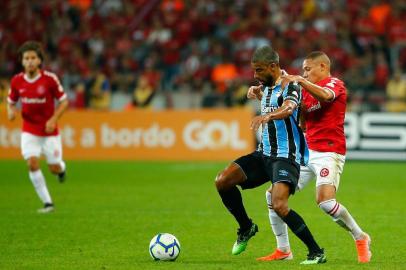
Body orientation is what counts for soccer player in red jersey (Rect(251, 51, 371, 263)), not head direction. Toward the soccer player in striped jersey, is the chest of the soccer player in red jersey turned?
yes

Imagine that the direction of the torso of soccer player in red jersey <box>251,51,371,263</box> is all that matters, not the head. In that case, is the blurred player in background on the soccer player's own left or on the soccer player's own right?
on the soccer player's own right

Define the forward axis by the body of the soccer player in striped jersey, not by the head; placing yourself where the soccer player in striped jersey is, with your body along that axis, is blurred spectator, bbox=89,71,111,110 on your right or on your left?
on your right

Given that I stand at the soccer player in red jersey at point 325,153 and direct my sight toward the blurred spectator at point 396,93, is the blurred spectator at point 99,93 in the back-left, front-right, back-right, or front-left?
front-left

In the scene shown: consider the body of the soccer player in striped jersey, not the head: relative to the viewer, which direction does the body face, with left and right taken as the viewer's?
facing the viewer and to the left of the viewer

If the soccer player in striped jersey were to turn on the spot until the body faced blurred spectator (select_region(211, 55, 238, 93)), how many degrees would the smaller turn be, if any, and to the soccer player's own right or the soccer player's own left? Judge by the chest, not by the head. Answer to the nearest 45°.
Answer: approximately 135° to the soccer player's own right

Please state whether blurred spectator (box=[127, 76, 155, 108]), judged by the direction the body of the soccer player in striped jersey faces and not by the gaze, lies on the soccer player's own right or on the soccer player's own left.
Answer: on the soccer player's own right

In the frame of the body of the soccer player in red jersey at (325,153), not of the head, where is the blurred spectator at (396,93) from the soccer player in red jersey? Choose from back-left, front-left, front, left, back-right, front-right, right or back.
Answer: back-right

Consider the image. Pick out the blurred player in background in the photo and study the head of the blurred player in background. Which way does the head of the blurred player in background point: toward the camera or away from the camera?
toward the camera

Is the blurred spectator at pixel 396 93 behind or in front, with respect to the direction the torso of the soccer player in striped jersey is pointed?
behind

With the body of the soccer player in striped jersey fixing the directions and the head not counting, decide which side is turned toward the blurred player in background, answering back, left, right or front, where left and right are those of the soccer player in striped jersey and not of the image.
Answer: right

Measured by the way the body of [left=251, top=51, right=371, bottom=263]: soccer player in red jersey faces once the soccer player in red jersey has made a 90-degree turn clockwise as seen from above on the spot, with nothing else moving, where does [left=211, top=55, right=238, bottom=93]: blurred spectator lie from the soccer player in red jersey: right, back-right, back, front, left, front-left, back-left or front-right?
front-right

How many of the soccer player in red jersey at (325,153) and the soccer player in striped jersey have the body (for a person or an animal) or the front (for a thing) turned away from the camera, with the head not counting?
0
